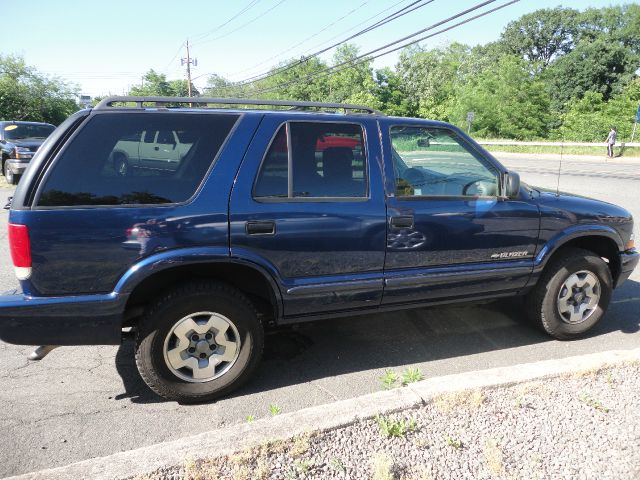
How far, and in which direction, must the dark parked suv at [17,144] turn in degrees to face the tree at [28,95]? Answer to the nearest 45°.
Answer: approximately 135° to its left

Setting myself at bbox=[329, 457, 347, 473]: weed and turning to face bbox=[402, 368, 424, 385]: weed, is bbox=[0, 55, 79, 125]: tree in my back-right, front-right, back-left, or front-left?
front-left

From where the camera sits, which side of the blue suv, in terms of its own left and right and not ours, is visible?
right

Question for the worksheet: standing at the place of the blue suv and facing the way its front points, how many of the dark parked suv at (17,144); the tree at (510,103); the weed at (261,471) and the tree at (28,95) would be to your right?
1

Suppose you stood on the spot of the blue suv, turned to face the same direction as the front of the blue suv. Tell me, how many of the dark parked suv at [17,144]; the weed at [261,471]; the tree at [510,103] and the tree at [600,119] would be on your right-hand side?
1

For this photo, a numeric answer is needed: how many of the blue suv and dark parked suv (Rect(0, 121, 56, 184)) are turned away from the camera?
0

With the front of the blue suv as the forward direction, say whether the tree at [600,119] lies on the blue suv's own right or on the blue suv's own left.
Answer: on the blue suv's own left

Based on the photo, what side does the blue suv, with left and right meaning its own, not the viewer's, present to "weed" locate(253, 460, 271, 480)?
right

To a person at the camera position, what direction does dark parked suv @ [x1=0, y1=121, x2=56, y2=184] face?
facing the viewer and to the right of the viewer
